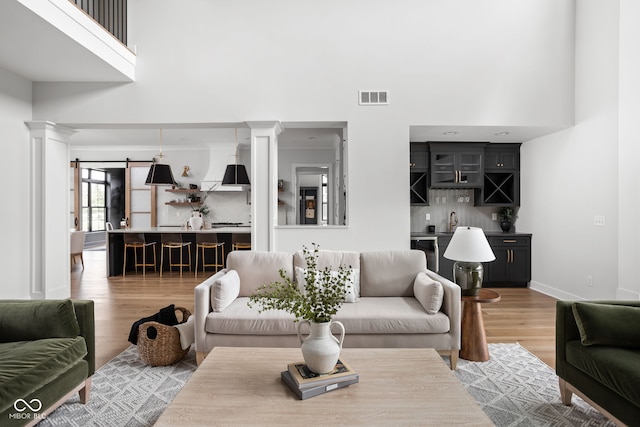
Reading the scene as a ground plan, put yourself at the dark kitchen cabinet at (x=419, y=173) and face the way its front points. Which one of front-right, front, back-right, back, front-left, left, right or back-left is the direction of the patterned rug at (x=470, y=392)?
front

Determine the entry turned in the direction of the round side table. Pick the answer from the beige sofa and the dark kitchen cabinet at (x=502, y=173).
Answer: the dark kitchen cabinet

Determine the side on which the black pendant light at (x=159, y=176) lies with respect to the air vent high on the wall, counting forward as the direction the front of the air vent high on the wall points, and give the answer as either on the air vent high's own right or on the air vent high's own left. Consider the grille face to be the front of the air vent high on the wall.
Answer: on the air vent high's own right

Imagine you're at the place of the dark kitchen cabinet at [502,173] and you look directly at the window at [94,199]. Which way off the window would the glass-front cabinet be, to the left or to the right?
left

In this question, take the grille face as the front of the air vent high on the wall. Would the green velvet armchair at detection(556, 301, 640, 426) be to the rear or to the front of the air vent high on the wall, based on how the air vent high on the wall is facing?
to the front

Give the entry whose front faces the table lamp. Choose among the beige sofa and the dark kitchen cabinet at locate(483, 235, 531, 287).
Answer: the dark kitchen cabinet

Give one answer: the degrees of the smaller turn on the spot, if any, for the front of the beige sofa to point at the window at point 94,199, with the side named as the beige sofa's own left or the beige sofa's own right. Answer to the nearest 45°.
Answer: approximately 135° to the beige sofa's own right

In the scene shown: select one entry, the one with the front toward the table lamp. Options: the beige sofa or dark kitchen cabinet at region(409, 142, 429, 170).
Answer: the dark kitchen cabinet

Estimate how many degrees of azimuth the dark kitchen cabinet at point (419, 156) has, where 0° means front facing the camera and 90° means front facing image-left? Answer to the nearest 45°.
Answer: approximately 0°

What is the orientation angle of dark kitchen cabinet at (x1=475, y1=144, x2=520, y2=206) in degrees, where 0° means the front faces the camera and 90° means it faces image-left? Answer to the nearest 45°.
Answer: approximately 0°

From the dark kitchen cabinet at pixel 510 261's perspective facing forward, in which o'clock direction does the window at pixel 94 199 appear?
The window is roughly at 3 o'clock from the dark kitchen cabinet.

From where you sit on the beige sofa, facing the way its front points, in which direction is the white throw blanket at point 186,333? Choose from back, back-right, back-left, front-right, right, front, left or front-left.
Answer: right

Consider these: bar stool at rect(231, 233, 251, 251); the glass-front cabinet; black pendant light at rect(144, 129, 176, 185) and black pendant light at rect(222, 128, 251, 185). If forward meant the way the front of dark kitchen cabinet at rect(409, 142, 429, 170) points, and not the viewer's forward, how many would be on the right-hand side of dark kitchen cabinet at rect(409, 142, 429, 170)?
3

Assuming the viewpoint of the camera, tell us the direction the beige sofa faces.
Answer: facing the viewer

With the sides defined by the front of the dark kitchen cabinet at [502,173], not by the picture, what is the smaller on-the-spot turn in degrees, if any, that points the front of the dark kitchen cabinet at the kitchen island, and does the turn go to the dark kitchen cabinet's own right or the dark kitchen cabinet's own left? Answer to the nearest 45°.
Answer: approximately 90° to the dark kitchen cabinet's own right

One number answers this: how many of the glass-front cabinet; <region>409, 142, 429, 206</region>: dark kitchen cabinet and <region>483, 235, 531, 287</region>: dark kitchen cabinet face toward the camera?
3

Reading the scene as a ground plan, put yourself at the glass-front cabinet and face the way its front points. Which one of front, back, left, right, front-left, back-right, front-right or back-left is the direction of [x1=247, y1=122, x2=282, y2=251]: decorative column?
front-right

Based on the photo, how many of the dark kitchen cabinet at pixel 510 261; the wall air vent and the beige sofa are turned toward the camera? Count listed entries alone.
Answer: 3

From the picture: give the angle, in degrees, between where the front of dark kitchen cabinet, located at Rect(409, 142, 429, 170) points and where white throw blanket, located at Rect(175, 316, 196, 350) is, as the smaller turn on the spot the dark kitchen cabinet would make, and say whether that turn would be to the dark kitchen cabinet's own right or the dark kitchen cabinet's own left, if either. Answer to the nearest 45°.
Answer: approximately 45° to the dark kitchen cabinet's own right
